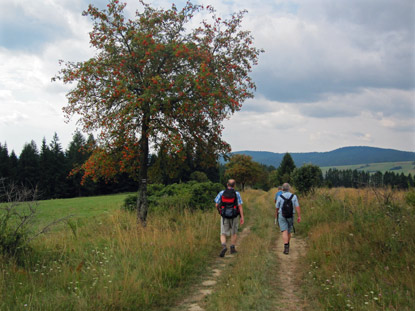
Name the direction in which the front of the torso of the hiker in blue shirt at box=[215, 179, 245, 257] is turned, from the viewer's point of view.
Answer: away from the camera

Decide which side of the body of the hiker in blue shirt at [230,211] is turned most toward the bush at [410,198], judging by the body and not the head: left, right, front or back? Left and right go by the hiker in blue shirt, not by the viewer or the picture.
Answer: right

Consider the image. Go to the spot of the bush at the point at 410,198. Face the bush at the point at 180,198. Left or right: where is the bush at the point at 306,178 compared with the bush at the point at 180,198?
right
